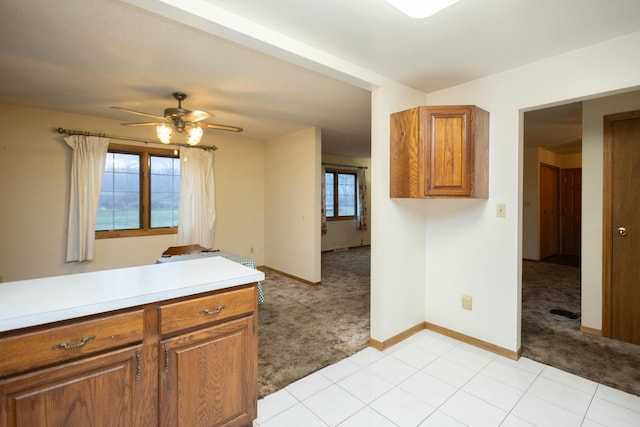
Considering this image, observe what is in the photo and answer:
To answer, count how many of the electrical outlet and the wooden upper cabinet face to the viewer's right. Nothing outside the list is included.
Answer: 0

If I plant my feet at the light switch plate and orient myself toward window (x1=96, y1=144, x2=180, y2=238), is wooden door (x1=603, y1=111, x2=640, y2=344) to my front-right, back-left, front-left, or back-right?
back-right

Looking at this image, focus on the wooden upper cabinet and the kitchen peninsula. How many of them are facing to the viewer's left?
0

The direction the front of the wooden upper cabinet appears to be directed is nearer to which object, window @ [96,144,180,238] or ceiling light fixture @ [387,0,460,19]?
the ceiling light fixture

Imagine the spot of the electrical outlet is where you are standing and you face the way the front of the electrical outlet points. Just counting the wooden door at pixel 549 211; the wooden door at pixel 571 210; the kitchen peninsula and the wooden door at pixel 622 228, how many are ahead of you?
1

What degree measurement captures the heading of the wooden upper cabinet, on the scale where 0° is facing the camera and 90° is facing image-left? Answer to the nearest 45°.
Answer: approximately 0°

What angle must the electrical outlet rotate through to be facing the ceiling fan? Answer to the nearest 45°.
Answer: approximately 45° to its right

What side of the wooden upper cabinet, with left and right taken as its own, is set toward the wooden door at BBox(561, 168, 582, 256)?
back

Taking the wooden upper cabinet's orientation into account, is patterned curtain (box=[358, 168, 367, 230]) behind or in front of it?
behind

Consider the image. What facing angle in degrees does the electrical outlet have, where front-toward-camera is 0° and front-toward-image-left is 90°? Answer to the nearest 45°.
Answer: approximately 45°
